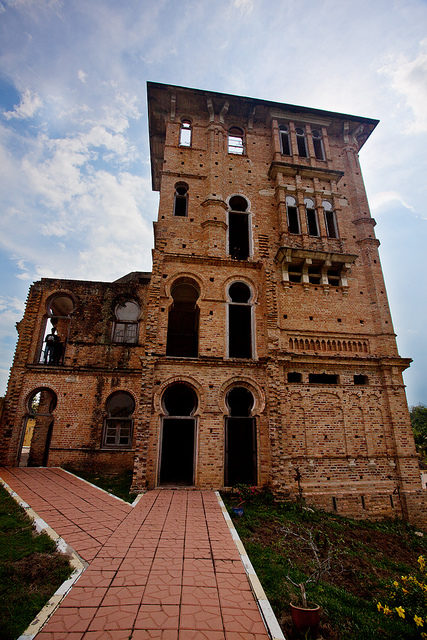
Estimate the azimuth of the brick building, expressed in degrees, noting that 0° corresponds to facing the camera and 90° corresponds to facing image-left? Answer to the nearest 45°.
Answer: approximately 0°
